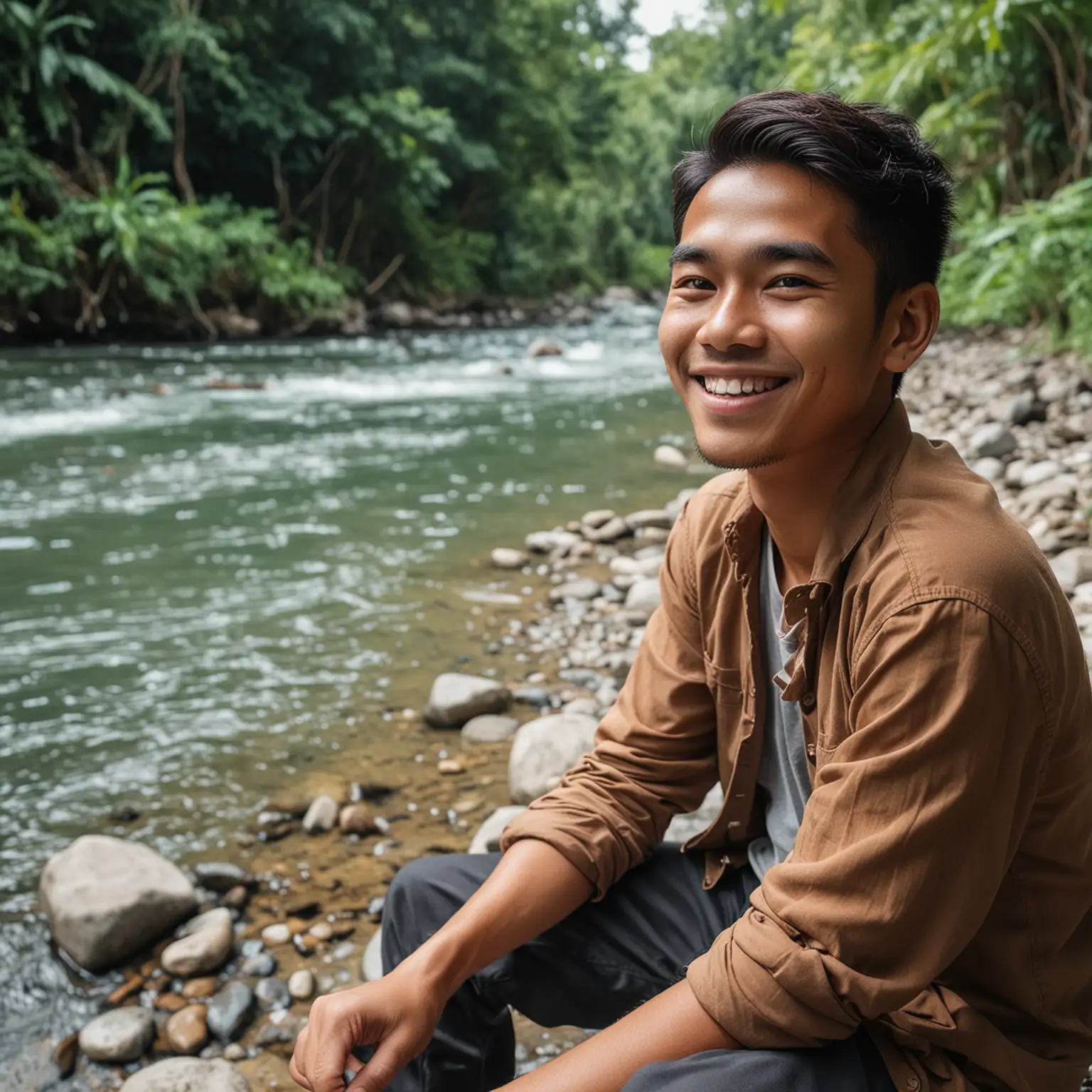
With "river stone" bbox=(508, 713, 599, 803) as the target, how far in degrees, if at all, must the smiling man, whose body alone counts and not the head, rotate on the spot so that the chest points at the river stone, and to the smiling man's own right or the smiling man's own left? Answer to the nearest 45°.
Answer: approximately 135° to the smiling man's own right

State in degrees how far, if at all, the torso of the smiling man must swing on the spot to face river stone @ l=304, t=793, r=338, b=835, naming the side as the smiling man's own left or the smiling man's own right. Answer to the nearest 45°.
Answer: approximately 90° to the smiling man's own right

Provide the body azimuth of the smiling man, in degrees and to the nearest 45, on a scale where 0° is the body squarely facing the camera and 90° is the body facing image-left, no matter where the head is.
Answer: approximately 45°

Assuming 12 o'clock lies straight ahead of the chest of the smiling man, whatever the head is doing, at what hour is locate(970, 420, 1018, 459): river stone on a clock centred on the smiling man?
The river stone is roughly at 5 o'clock from the smiling man.

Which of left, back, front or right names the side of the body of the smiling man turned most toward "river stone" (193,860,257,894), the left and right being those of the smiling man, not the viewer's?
right

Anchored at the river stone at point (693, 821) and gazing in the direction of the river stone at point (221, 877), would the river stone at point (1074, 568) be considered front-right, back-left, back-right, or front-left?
back-right

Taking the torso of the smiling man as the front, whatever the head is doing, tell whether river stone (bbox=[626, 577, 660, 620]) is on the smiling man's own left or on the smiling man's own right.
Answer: on the smiling man's own right

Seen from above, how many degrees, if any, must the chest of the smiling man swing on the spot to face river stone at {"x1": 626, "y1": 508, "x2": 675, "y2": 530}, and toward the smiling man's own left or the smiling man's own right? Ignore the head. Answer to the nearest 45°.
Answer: approximately 135° to the smiling man's own right

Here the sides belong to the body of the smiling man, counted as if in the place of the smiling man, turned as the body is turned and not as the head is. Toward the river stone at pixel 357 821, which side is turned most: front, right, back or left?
right
